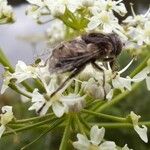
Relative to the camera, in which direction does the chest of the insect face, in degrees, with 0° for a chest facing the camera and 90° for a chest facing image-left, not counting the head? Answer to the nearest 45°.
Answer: approximately 270°

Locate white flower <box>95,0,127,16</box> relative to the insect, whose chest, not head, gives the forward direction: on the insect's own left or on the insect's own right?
on the insect's own left
